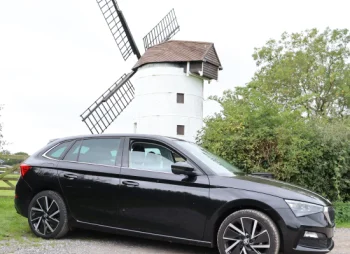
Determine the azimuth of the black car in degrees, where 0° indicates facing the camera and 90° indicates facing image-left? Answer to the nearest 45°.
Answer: approximately 315°

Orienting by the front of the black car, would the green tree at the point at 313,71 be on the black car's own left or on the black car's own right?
on the black car's own left

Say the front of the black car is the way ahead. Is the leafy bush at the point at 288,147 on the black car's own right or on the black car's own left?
on the black car's own left

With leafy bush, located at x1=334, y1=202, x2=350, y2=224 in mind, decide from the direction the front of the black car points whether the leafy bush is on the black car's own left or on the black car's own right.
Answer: on the black car's own left
